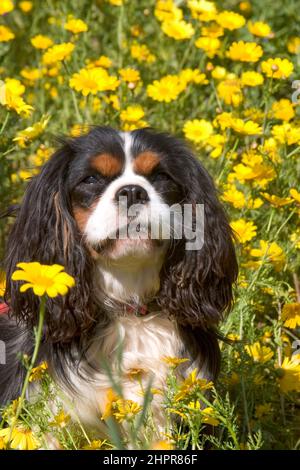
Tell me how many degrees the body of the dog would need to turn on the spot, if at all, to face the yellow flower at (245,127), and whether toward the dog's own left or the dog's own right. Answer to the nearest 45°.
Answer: approximately 135° to the dog's own left

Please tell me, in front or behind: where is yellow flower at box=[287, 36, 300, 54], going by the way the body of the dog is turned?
behind

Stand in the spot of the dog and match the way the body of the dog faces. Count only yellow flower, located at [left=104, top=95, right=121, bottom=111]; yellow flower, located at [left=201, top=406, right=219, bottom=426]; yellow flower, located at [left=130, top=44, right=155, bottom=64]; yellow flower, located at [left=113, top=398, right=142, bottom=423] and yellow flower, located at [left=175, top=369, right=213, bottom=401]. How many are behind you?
2

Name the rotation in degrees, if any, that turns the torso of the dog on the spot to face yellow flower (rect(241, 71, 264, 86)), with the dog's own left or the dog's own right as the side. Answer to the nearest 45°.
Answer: approximately 135° to the dog's own left

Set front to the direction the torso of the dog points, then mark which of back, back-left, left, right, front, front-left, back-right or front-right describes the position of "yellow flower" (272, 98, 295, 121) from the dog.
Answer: back-left

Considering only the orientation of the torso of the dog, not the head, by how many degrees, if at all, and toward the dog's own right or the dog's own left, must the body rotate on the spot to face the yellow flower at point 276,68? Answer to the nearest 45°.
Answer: approximately 135° to the dog's own left

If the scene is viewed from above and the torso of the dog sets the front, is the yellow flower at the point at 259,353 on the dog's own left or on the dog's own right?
on the dog's own left

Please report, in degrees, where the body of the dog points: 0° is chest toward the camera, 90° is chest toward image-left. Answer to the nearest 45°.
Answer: approximately 0°
